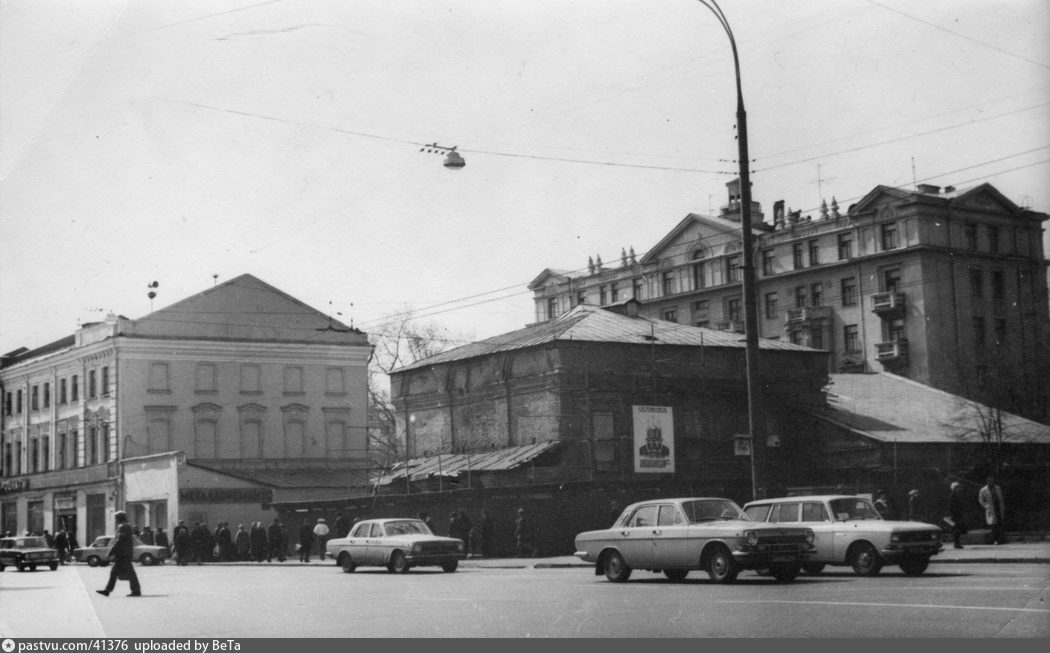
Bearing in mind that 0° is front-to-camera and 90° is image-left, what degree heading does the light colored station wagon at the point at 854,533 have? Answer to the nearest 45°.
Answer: approximately 315°

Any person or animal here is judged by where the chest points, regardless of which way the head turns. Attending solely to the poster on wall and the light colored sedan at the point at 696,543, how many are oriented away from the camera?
0

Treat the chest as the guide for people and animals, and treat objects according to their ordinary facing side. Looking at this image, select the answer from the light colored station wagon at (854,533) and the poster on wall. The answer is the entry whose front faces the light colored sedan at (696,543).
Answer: the poster on wall

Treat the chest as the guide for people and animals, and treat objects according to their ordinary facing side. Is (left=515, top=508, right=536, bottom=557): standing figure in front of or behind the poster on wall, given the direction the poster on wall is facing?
in front

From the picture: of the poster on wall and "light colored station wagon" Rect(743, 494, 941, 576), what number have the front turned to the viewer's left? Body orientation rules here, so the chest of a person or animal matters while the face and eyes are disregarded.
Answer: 0

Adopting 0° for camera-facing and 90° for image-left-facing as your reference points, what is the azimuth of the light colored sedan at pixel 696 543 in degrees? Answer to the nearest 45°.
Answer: approximately 315°

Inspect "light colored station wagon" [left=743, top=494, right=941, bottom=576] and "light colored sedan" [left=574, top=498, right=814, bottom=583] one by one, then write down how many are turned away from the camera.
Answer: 0

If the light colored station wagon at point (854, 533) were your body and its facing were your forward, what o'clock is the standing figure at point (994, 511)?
The standing figure is roughly at 8 o'clock from the light colored station wagon.

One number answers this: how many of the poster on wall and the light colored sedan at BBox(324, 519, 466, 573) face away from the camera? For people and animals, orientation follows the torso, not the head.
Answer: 0
